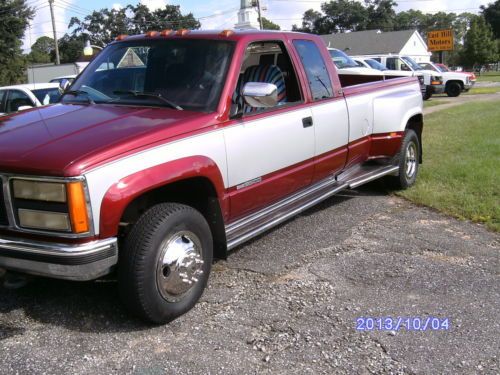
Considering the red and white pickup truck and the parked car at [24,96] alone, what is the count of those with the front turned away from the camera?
0

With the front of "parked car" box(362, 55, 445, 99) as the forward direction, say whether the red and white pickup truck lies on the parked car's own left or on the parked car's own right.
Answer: on the parked car's own right

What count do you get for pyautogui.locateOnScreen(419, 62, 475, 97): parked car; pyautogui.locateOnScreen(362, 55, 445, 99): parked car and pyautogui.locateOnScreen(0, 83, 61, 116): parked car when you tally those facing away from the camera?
0

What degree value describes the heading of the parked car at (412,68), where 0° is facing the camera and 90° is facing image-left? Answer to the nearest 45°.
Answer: approximately 315°

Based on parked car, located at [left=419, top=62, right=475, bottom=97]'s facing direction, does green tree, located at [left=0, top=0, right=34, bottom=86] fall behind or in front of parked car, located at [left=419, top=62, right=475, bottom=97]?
behind

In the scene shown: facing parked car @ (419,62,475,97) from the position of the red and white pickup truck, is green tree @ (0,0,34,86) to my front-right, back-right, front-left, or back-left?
front-left

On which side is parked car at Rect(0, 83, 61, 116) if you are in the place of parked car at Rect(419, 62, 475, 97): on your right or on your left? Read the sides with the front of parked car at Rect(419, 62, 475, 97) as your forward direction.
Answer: on your right

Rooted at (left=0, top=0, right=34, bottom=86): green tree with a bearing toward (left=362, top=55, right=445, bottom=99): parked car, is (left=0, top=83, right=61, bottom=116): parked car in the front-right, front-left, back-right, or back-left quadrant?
front-right

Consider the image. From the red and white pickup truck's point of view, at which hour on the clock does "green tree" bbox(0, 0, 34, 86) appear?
The green tree is roughly at 4 o'clock from the red and white pickup truck.

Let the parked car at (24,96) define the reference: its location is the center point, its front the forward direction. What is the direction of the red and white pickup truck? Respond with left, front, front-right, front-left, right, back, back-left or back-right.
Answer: front-right

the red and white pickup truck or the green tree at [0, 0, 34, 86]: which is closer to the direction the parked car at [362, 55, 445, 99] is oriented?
the red and white pickup truck
